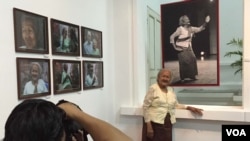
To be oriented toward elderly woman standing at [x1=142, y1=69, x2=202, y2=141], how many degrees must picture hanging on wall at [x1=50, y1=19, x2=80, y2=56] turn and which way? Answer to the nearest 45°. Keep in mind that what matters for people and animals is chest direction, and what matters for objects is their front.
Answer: approximately 45° to its left

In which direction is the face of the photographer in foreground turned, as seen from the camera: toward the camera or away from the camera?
away from the camera

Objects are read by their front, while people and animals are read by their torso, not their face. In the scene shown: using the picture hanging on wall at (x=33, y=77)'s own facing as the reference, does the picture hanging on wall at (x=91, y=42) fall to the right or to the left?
on its left

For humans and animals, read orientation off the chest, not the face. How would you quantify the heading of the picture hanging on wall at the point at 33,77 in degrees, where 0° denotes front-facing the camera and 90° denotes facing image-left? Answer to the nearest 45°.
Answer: approximately 315°

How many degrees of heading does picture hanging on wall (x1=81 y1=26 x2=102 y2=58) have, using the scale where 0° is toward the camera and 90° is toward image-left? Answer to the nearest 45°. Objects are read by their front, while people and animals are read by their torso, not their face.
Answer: approximately 315°

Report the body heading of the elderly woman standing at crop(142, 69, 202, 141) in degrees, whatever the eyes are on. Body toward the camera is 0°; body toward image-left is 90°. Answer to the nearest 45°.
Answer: approximately 315°

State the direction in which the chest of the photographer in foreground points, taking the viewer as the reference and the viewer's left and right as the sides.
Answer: facing away from the viewer and to the right of the viewer
